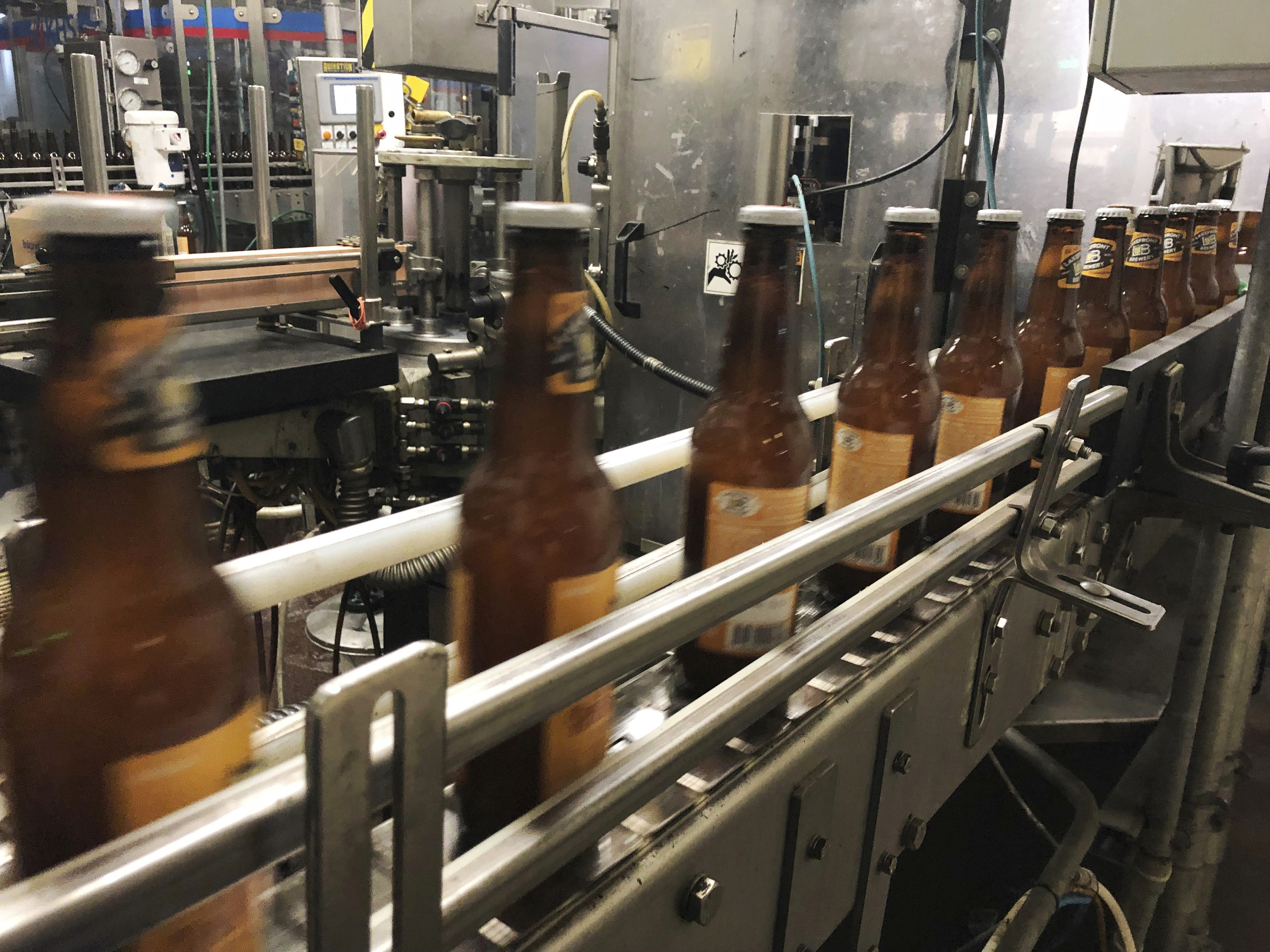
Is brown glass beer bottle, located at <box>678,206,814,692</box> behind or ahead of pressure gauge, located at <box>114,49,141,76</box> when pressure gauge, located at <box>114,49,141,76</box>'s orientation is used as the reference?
ahead

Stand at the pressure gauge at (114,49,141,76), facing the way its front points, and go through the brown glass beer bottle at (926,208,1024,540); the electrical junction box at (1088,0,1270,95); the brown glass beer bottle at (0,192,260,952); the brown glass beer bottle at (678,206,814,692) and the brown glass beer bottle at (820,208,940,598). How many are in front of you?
5

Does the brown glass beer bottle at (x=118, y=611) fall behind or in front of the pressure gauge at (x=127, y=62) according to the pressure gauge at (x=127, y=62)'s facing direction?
in front

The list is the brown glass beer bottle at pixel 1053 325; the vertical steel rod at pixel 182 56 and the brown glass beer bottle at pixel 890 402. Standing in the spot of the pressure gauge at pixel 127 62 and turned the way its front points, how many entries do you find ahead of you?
2

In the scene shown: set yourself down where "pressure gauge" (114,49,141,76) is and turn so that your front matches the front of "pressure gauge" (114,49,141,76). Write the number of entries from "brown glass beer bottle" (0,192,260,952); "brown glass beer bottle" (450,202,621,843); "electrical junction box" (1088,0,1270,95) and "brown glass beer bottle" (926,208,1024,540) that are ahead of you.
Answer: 4

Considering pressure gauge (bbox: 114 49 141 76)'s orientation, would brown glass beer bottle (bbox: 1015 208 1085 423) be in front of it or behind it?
in front

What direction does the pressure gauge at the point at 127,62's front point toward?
toward the camera

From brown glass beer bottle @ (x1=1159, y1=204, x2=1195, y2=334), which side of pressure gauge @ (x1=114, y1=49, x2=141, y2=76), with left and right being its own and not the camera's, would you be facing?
front

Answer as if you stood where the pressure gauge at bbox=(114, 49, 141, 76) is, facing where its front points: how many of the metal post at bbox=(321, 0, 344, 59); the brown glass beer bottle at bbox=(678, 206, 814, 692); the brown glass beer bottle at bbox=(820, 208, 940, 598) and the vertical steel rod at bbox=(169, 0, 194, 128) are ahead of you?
2

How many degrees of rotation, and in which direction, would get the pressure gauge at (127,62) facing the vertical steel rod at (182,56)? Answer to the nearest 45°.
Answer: approximately 135° to its left

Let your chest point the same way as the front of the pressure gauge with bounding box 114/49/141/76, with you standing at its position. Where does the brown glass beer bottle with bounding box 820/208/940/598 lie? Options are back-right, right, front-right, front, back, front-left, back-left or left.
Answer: front

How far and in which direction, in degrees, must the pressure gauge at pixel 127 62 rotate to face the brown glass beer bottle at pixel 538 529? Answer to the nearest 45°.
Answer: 0° — it already faces it

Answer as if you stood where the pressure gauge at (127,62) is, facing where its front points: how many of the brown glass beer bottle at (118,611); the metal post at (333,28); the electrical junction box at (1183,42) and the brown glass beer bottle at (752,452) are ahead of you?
3
